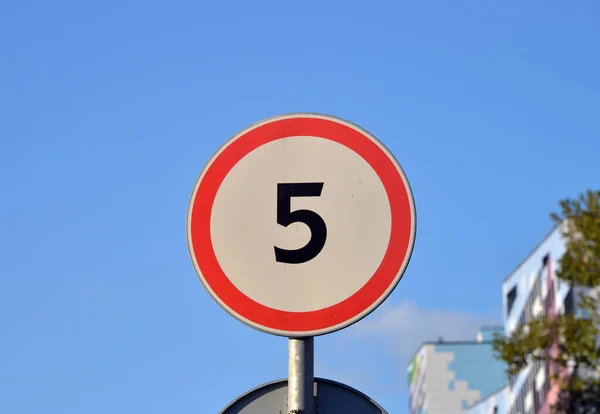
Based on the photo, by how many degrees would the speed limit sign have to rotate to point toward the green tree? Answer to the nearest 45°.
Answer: approximately 135° to its left

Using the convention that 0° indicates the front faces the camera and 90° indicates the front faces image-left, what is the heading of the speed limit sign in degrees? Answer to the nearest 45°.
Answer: approximately 0°
